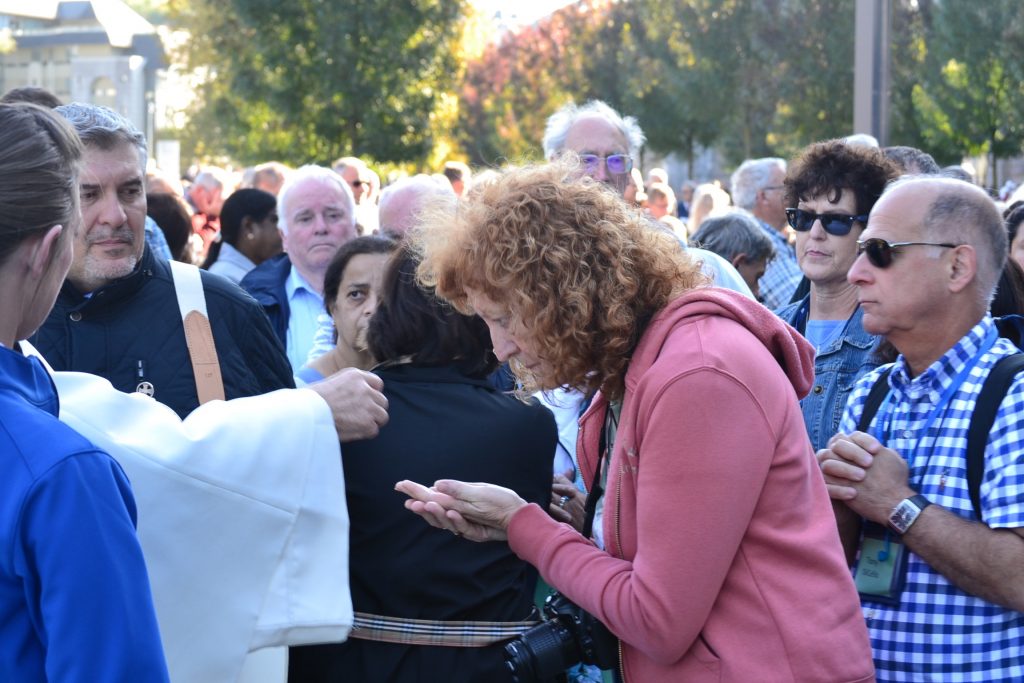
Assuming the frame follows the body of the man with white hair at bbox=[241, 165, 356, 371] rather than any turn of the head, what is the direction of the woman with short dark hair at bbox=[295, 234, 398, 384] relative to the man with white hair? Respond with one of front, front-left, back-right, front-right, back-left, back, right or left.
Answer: front

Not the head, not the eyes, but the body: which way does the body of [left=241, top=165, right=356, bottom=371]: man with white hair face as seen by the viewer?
toward the camera

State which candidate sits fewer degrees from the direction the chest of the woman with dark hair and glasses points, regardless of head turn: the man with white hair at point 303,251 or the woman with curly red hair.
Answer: the woman with curly red hair

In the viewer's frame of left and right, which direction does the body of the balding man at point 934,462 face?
facing the viewer and to the left of the viewer

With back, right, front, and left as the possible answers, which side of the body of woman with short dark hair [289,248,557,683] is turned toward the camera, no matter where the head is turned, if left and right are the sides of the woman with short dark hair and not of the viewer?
back

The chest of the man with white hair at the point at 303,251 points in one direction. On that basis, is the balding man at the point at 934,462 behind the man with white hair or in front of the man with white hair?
in front

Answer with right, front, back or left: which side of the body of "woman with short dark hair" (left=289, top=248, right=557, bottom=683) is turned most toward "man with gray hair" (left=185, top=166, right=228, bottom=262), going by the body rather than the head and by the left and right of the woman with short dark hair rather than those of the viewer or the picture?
front

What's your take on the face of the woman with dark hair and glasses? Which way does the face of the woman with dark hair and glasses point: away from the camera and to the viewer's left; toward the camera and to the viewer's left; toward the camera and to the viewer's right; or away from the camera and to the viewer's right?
toward the camera and to the viewer's left

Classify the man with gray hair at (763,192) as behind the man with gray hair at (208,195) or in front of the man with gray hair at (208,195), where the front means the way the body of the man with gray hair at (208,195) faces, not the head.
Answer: in front

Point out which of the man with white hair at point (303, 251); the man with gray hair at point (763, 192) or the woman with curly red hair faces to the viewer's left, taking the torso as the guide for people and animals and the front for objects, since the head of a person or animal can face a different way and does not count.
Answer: the woman with curly red hair
